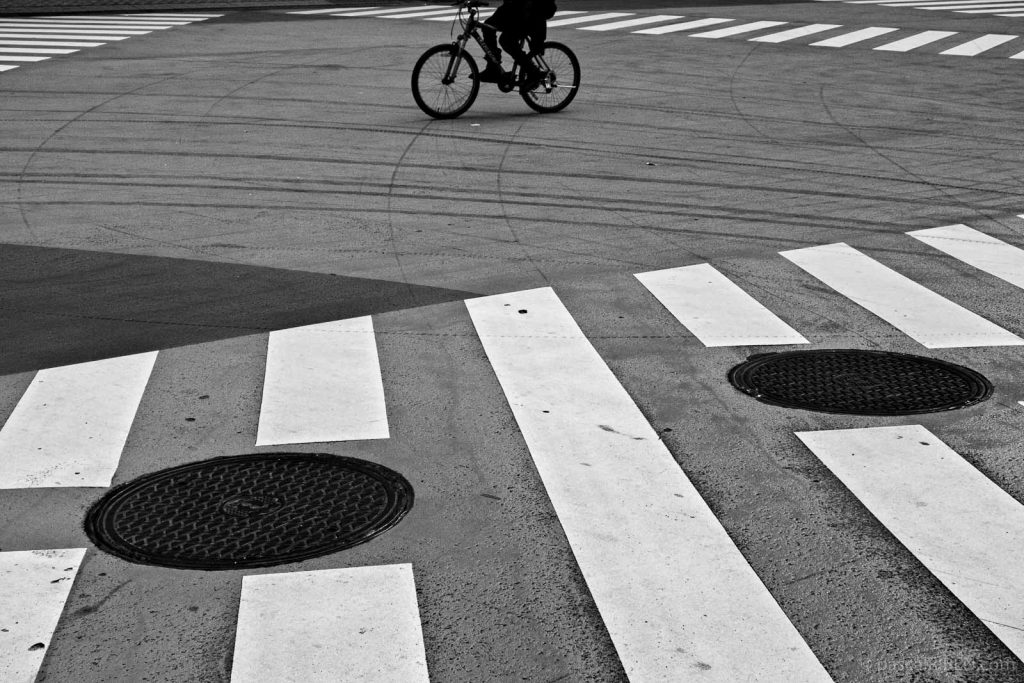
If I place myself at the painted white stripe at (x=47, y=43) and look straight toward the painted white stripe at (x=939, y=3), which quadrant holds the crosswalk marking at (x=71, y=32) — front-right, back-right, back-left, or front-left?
front-left

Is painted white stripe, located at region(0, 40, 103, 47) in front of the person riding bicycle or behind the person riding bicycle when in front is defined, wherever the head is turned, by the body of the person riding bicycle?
in front

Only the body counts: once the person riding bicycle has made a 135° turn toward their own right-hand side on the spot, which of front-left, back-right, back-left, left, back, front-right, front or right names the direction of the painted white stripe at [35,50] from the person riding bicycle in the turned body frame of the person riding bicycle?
left

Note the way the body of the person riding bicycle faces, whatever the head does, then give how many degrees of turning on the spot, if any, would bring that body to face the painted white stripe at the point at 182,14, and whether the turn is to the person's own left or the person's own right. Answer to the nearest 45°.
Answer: approximately 45° to the person's own right

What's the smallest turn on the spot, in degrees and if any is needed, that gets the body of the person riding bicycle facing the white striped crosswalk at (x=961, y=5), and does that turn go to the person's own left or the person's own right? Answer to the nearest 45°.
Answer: approximately 135° to the person's own right

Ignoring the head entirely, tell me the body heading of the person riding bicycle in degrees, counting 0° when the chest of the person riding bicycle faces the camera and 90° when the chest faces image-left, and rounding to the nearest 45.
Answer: approximately 90°

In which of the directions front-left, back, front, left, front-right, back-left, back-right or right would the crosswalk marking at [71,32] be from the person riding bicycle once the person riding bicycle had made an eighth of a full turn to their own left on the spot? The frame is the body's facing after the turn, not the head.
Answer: right

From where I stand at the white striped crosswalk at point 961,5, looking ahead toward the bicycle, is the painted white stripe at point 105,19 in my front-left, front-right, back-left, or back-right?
front-right

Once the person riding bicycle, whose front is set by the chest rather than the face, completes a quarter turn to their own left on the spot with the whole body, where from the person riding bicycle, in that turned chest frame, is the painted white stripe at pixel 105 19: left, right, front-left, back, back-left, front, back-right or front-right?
back-right

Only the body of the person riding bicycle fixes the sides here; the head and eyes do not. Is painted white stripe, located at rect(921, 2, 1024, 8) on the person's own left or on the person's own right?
on the person's own right
